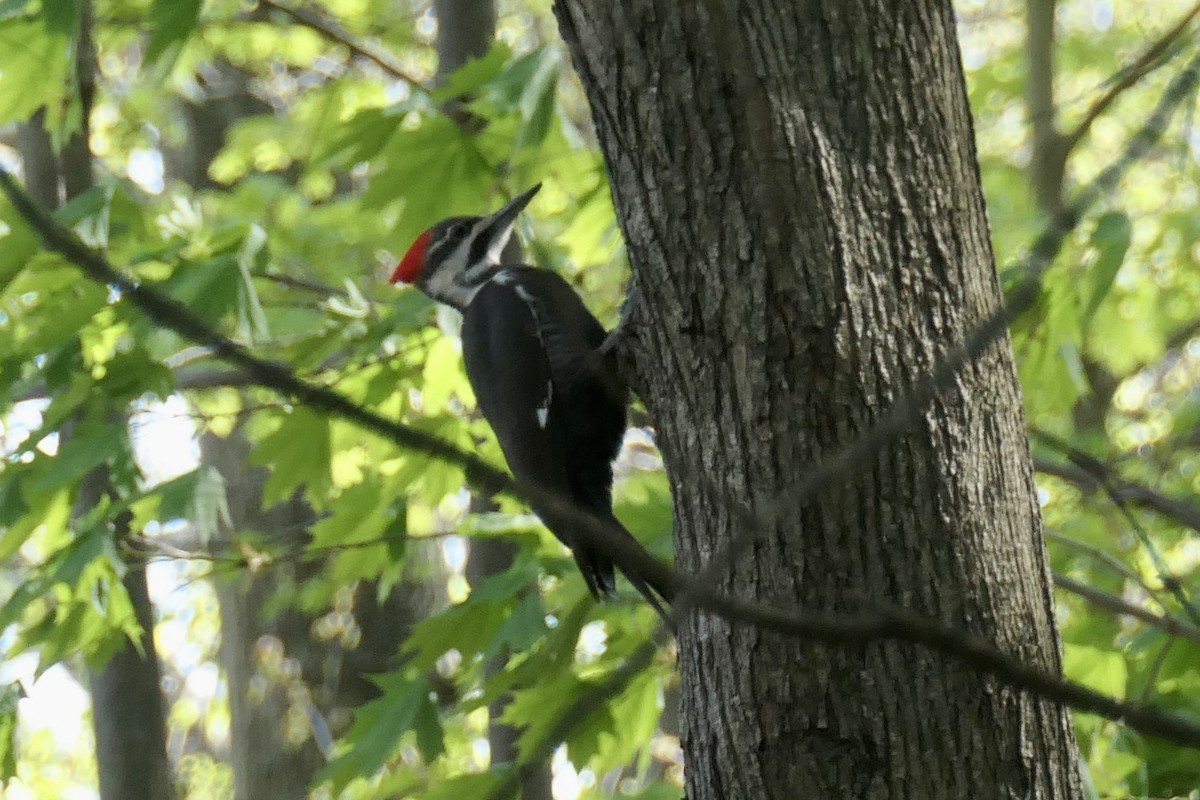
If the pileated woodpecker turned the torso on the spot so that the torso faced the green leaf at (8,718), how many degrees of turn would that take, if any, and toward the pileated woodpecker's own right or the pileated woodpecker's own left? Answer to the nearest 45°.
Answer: approximately 180°

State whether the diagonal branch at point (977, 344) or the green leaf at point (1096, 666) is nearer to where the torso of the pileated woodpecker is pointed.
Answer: the green leaf

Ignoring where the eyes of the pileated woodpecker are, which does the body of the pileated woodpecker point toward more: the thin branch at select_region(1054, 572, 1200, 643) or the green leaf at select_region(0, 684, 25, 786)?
the thin branch

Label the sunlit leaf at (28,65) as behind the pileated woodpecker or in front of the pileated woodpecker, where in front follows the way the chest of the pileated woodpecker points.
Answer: behind

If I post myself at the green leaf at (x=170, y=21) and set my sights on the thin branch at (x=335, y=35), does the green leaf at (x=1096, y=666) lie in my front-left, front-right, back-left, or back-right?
front-right

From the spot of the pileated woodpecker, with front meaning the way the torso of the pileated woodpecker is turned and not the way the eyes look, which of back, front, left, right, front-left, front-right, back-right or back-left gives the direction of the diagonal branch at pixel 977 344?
right

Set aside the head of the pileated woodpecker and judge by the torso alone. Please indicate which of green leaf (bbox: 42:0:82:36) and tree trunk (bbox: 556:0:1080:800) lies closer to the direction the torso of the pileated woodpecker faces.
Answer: the tree trunk

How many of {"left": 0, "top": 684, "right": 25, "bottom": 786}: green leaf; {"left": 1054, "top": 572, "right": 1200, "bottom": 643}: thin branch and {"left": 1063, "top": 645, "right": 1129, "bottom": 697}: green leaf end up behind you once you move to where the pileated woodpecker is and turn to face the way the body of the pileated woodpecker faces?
1

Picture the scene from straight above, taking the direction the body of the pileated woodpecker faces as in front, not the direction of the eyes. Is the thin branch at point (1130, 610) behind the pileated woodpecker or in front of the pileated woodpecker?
in front

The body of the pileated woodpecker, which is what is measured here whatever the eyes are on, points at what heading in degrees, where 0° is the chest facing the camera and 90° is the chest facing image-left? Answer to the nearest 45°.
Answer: approximately 270°
